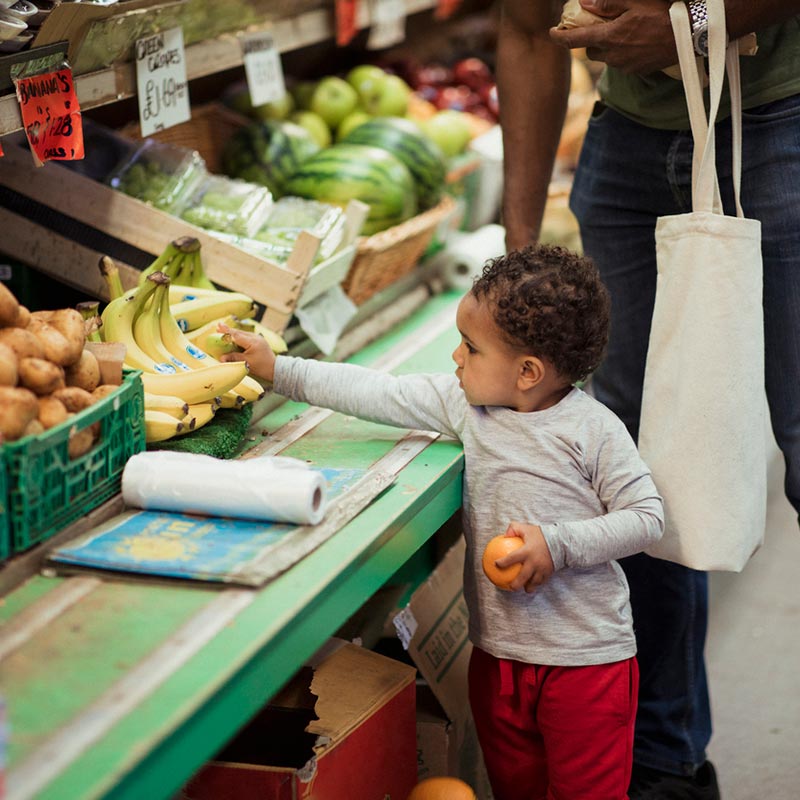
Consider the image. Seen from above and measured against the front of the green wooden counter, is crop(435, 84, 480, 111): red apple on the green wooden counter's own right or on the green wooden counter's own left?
on the green wooden counter's own left

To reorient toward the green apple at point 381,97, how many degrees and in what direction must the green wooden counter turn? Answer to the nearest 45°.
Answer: approximately 135° to its left

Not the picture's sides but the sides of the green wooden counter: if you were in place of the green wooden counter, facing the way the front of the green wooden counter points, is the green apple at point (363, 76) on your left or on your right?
on your left

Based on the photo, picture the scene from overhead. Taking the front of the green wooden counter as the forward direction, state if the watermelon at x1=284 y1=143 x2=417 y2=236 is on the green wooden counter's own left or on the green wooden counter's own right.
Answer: on the green wooden counter's own left

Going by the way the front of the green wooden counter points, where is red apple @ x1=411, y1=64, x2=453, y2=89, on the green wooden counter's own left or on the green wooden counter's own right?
on the green wooden counter's own left

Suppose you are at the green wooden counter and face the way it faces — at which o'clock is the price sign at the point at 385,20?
The price sign is roughly at 8 o'clock from the green wooden counter.

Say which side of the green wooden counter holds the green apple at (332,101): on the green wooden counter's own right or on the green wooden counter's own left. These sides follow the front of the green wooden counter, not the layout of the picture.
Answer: on the green wooden counter's own left

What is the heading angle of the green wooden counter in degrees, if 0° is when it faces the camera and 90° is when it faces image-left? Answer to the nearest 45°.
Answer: approximately 315°
